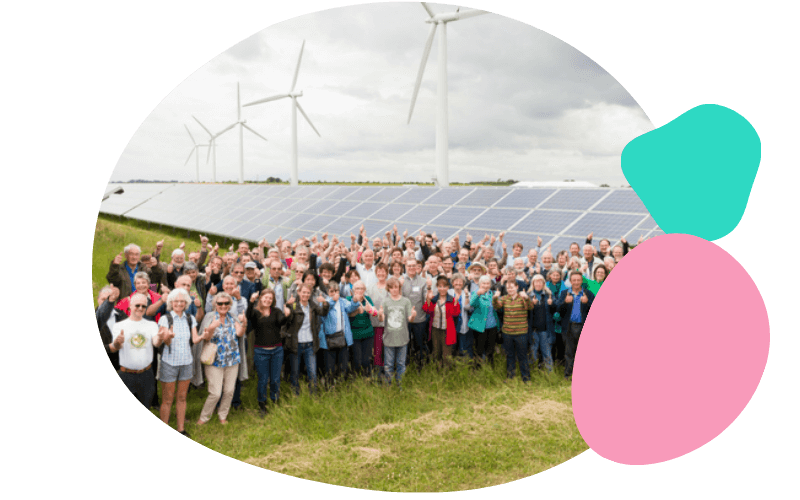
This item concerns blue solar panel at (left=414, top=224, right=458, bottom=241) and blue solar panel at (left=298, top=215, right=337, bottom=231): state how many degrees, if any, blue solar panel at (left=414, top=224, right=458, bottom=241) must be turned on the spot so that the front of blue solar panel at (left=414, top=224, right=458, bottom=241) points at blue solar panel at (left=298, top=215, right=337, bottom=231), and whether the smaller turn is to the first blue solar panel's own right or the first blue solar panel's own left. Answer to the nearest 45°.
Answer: approximately 90° to the first blue solar panel's own right

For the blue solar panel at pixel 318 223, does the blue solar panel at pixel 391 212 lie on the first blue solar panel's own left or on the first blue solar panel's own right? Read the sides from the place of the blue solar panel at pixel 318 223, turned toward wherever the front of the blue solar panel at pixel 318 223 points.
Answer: on the first blue solar panel's own left

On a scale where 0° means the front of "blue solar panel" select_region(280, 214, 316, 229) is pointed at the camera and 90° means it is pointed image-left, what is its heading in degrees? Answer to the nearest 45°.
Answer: approximately 45°

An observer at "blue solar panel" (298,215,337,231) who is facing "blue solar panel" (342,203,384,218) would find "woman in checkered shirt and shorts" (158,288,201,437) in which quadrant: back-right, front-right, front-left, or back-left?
back-right

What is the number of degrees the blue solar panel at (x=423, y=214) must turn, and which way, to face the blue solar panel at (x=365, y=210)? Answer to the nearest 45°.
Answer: approximately 90° to its right

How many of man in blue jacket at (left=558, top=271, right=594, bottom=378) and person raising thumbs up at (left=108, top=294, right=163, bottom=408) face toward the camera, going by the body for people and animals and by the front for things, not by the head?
2

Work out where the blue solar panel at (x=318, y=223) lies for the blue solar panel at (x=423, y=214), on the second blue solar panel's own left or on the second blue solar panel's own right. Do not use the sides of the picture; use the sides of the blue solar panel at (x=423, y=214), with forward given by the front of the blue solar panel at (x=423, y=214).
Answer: on the second blue solar panel's own right

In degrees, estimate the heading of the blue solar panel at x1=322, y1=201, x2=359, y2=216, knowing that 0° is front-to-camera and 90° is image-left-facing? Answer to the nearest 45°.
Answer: approximately 45°

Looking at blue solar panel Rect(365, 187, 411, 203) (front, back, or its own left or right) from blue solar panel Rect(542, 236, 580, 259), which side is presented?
left

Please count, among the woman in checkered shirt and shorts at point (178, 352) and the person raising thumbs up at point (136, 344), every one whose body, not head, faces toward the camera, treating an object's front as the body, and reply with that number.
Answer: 2
